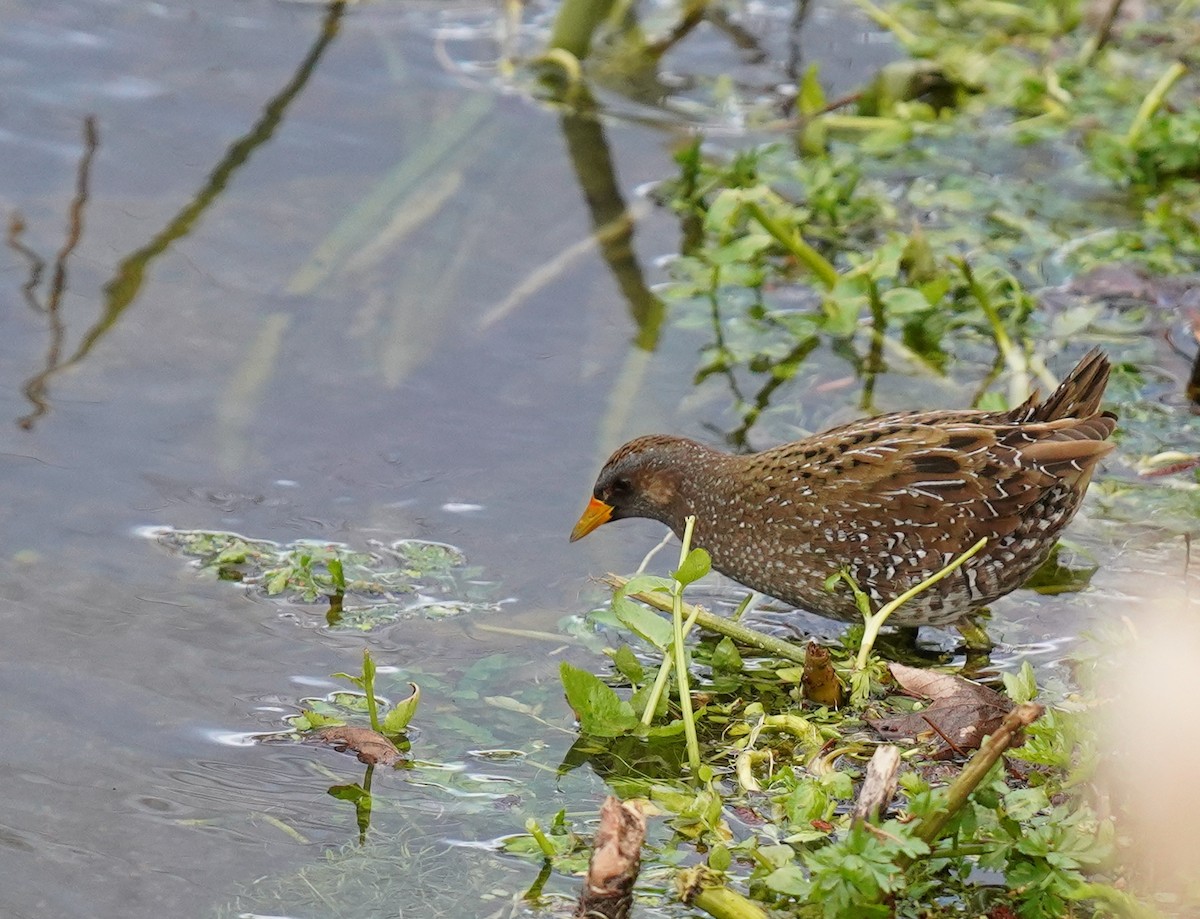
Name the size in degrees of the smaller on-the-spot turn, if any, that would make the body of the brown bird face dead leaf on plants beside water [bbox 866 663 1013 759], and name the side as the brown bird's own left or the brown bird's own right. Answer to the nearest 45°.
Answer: approximately 90° to the brown bird's own left

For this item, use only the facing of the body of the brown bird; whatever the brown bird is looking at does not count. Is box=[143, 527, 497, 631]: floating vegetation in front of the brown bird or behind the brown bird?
in front

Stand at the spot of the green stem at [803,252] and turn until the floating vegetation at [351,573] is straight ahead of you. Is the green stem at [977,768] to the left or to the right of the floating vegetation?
left

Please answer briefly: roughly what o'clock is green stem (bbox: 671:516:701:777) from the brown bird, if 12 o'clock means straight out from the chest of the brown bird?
The green stem is roughly at 10 o'clock from the brown bird.

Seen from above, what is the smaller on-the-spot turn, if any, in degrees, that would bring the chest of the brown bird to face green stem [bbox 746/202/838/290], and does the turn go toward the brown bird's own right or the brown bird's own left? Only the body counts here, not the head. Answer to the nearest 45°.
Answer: approximately 90° to the brown bird's own right

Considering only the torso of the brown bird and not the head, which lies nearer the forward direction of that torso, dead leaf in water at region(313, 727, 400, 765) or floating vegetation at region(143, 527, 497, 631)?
the floating vegetation

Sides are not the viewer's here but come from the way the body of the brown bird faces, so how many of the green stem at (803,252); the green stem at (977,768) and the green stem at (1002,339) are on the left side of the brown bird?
1

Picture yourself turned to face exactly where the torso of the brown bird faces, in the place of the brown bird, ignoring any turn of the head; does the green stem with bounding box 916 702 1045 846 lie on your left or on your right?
on your left

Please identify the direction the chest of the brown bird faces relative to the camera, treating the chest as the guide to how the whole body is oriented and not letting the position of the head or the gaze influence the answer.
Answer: to the viewer's left

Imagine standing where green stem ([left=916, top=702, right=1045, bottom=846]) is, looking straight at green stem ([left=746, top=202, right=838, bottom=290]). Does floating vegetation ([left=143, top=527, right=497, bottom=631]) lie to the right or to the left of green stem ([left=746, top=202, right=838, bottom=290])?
left

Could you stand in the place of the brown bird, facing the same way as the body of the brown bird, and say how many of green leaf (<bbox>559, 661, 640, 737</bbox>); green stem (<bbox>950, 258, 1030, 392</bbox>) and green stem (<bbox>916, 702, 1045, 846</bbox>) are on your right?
1

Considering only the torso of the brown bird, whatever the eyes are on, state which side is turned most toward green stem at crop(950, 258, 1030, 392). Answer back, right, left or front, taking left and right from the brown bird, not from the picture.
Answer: right
